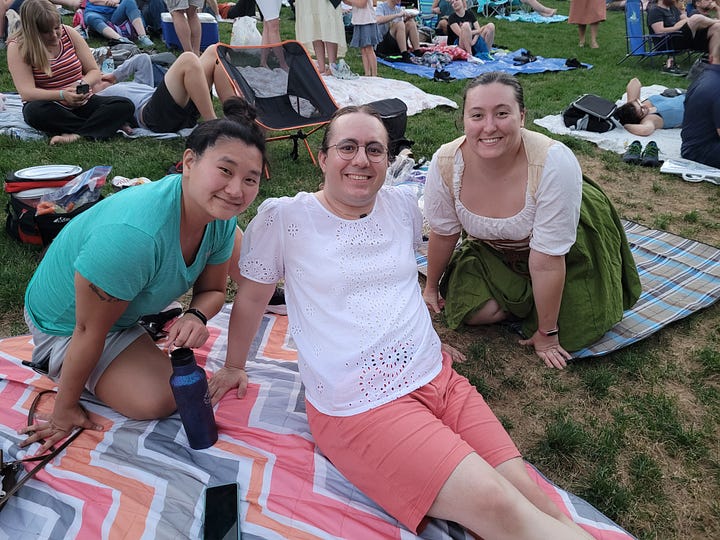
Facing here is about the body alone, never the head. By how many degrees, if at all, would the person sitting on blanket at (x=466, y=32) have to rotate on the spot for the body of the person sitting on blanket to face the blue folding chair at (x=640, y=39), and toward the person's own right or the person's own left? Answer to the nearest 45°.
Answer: approximately 45° to the person's own left

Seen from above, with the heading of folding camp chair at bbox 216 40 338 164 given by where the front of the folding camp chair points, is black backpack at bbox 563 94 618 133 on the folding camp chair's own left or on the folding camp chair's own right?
on the folding camp chair's own left

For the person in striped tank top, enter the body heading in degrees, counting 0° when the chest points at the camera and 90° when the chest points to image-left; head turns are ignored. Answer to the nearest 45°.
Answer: approximately 315°

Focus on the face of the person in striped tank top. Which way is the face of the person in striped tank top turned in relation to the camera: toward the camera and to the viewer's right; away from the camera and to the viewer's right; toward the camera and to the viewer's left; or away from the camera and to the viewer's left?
toward the camera and to the viewer's right

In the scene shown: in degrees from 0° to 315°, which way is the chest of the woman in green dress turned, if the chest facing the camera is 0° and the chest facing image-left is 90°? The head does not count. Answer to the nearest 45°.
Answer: approximately 45°

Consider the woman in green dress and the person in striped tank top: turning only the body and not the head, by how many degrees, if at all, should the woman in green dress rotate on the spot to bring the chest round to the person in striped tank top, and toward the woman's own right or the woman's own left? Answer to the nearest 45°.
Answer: approximately 90° to the woman's own right

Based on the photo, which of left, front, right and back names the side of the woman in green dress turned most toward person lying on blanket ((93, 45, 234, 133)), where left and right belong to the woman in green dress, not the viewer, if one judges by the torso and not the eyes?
right

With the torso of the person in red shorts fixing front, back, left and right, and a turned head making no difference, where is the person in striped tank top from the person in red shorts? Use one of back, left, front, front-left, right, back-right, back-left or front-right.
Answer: back

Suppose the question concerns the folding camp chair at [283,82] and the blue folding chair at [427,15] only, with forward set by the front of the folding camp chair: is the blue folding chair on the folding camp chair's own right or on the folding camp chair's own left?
on the folding camp chair's own left

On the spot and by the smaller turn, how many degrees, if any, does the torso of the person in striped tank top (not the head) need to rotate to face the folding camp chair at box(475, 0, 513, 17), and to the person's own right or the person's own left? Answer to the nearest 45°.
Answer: approximately 90° to the person's own left

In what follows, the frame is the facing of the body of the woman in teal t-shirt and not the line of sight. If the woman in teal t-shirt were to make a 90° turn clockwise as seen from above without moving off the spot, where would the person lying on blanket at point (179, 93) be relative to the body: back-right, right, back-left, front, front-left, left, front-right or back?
back-right
